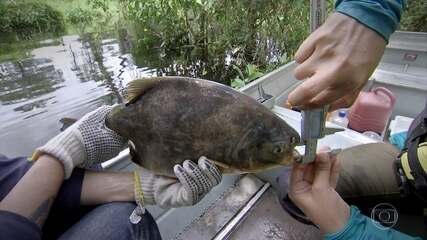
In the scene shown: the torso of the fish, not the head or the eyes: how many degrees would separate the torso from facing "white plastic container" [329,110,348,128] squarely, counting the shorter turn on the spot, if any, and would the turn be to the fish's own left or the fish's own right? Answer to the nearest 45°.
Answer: approximately 45° to the fish's own left

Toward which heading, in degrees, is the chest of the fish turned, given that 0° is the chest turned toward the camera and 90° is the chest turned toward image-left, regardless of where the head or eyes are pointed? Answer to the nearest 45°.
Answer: approximately 270°

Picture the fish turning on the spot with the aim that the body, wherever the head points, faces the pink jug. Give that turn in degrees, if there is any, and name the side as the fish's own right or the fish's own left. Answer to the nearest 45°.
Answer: approximately 45° to the fish's own left
